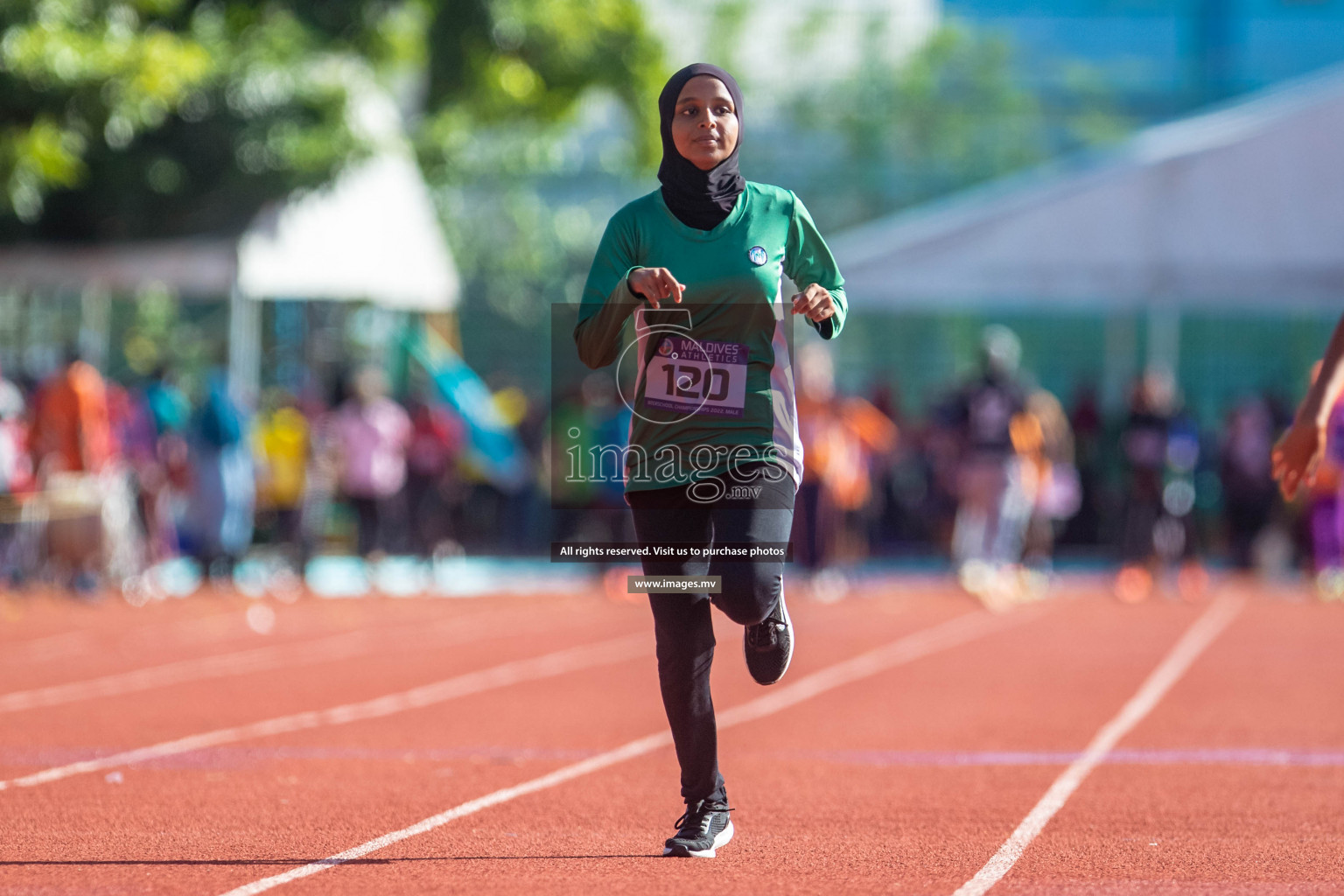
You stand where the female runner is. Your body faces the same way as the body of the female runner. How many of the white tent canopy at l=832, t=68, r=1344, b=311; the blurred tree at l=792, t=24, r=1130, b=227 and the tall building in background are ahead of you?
0

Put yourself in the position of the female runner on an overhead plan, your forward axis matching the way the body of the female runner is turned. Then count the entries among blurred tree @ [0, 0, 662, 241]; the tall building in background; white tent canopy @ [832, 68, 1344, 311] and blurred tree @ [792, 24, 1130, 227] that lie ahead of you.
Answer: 0

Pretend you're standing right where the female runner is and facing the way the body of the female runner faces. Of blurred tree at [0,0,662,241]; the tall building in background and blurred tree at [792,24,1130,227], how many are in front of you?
0

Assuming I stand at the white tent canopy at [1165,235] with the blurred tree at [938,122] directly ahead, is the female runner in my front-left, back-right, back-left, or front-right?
back-left

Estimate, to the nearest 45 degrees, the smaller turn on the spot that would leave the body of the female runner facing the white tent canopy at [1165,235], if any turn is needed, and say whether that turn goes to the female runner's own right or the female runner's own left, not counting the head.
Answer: approximately 180°

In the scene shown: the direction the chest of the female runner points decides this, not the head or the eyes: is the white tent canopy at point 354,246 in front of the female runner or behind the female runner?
behind

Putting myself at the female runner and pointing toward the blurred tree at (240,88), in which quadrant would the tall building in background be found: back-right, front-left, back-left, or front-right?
front-right

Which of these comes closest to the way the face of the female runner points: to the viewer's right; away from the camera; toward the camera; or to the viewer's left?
toward the camera

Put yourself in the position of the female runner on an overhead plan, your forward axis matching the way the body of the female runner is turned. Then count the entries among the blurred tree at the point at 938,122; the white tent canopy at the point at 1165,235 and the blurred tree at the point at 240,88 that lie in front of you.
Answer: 0

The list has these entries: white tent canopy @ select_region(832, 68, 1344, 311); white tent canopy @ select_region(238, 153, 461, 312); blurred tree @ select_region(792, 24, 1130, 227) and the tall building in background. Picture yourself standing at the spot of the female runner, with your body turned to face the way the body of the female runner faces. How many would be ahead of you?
0

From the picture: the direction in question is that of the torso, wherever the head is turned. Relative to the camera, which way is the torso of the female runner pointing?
toward the camera

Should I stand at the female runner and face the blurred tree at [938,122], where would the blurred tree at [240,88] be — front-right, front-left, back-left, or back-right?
front-left

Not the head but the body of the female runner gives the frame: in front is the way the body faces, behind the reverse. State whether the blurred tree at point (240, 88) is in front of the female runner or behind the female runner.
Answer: behind

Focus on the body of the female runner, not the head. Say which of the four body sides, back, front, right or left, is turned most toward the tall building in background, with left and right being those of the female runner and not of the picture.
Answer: back

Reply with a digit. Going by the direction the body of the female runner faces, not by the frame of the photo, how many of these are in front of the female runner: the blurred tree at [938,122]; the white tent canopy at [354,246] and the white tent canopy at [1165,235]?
0
